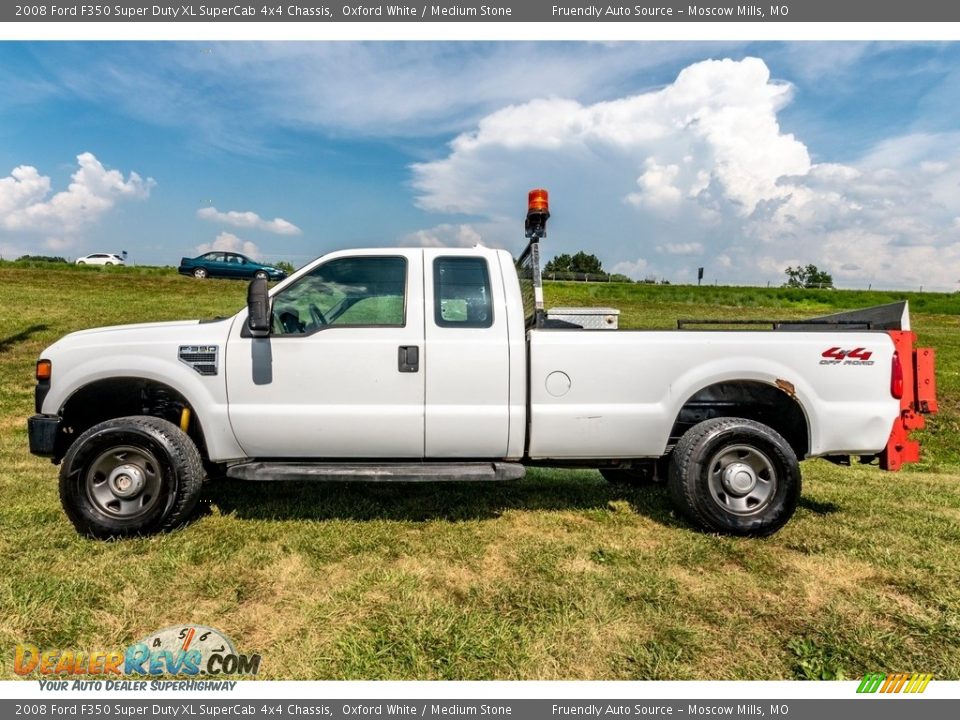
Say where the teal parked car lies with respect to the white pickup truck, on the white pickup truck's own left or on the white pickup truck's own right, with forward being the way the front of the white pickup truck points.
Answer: on the white pickup truck's own right

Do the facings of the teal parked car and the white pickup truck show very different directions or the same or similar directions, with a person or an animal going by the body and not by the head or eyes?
very different directions

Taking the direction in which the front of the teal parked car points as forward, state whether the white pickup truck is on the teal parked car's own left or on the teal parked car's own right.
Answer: on the teal parked car's own right

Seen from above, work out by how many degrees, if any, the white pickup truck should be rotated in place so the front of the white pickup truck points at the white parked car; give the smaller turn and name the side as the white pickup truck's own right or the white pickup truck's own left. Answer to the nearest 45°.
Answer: approximately 45° to the white pickup truck's own right

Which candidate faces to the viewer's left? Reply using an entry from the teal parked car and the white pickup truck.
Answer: the white pickup truck

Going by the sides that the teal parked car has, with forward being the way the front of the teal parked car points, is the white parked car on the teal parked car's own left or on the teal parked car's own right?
on the teal parked car's own left

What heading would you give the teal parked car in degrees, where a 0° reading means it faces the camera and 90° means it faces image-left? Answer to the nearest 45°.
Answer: approximately 270°

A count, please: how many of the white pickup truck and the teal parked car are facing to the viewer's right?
1

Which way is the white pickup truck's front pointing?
to the viewer's left
